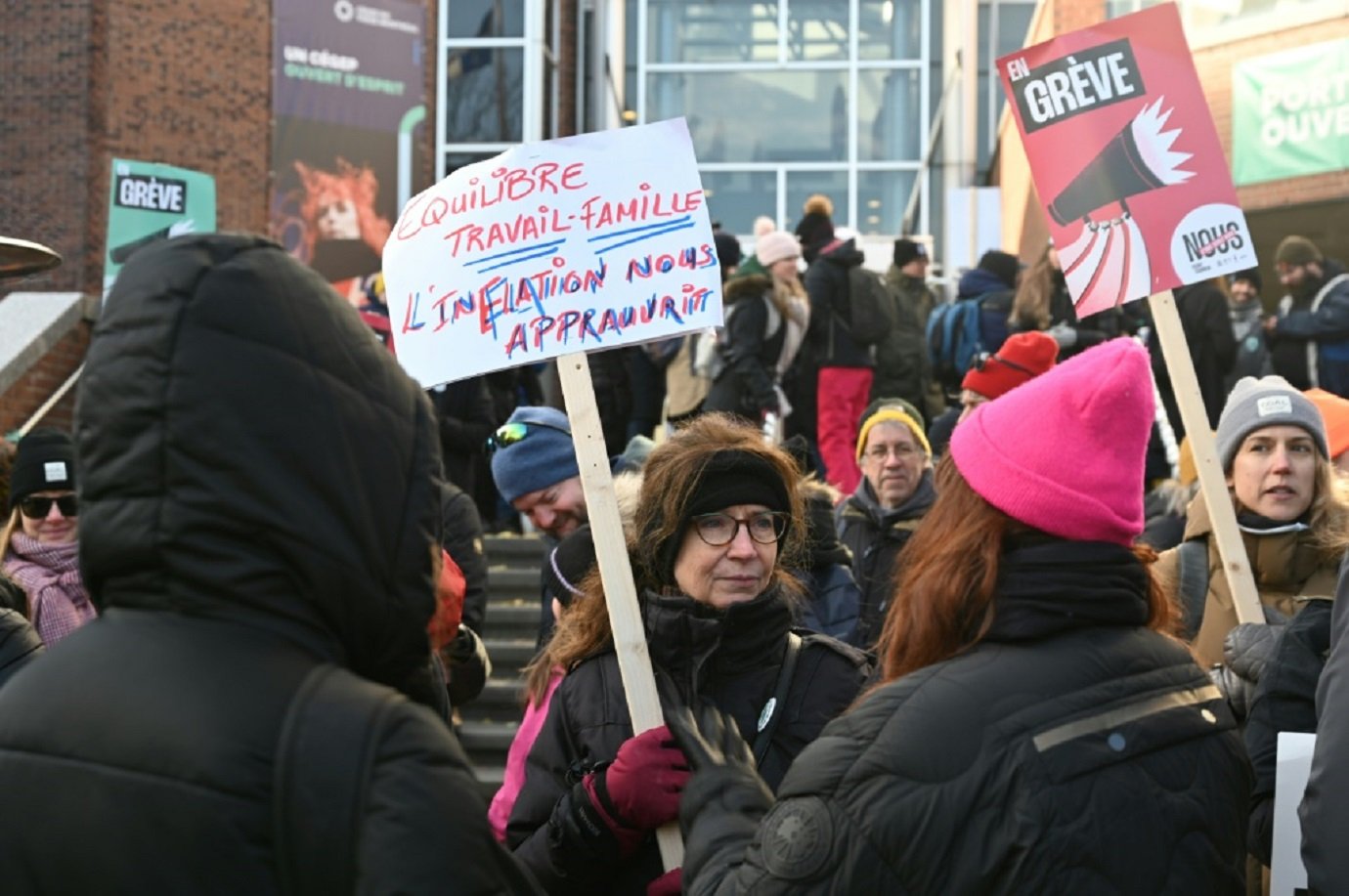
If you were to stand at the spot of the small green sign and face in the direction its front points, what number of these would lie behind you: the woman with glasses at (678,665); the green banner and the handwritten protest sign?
0

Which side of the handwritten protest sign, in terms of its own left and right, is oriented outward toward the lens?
front

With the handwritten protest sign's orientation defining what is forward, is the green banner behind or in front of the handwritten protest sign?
behind

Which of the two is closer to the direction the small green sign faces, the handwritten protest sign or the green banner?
the handwritten protest sign

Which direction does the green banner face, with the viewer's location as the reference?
facing the viewer and to the left of the viewer

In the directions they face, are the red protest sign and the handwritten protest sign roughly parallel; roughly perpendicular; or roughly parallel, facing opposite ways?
roughly parallel

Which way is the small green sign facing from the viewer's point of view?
toward the camera

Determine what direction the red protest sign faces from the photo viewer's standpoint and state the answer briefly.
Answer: facing the viewer

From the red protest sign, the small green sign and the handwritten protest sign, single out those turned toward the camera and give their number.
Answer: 3

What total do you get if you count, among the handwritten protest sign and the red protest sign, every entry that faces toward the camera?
2

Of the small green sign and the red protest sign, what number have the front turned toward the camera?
2

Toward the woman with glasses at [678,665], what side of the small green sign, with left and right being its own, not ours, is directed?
front

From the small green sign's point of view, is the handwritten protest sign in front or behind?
in front
